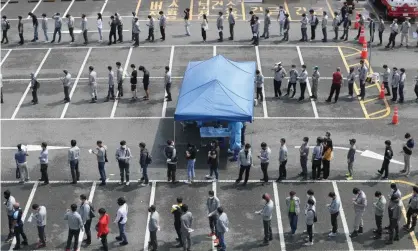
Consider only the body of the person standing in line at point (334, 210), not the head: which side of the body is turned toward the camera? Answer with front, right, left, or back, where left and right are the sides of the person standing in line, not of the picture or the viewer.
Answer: left

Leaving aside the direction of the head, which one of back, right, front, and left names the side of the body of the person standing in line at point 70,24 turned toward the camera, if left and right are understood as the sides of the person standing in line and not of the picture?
left

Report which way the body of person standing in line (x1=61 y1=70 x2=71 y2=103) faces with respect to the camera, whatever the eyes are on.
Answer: to the viewer's left

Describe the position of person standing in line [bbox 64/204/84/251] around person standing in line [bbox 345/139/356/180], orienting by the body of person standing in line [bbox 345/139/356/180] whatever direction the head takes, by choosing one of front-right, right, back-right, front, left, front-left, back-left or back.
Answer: front-left

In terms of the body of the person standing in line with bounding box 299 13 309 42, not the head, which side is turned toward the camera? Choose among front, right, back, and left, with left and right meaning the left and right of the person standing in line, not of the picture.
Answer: left

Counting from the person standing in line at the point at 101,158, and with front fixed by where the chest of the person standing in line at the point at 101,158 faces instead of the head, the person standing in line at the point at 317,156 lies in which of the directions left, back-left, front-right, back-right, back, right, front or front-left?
back

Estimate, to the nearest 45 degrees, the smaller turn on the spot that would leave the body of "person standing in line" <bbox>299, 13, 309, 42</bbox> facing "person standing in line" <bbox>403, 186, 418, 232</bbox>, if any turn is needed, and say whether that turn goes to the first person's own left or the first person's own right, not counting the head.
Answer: approximately 90° to the first person's own left

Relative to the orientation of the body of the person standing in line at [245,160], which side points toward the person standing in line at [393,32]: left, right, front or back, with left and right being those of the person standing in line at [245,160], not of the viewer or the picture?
back

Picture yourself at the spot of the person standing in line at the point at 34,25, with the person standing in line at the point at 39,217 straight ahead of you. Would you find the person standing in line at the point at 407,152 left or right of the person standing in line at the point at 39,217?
left

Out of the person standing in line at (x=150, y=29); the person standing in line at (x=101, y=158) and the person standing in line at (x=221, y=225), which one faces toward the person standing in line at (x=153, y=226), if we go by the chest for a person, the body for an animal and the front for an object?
the person standing in line at (x=221, y=225)

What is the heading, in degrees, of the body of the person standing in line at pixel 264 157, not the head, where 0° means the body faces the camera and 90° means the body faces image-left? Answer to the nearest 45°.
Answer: approximately 45°

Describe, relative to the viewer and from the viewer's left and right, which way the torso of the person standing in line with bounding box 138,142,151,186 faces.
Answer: facing to the left of the viewer

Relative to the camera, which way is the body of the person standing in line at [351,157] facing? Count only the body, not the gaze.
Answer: to the viewer's left

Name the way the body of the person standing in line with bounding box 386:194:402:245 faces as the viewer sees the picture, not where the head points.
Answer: to the viewer's left

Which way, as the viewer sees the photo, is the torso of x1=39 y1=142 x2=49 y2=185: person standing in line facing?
to the viewer's left
